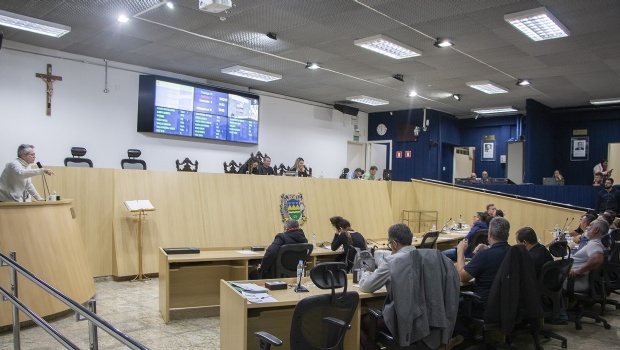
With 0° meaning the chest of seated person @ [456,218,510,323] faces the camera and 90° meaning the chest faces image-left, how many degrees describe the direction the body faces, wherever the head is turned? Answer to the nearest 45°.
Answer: approximately 135°

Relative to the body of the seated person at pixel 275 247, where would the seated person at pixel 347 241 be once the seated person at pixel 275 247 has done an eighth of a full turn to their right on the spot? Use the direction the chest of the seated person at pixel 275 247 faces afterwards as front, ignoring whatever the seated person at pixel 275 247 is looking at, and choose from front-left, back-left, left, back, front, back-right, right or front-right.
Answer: front-right

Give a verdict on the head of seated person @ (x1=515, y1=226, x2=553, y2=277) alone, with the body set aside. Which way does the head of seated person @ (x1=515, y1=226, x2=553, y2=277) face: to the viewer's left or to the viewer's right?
to the viewer's left

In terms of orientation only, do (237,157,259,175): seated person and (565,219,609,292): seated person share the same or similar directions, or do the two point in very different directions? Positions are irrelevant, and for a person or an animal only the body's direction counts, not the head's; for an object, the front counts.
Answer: very different directions

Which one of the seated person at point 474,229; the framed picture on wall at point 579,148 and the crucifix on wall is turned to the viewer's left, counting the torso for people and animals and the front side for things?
the seated person

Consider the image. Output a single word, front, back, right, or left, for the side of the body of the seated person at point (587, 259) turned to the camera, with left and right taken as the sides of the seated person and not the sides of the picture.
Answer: left

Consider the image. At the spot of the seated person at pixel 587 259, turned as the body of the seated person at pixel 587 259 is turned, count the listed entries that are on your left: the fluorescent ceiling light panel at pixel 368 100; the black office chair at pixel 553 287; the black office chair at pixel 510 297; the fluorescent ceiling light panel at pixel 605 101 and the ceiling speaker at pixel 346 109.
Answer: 2

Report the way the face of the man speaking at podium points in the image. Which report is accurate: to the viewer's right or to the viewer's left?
to the viewer's right

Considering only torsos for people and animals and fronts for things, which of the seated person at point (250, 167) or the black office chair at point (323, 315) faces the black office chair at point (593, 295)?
the seated person

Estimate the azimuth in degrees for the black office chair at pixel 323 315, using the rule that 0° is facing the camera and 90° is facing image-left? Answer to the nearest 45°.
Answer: approximately 135°

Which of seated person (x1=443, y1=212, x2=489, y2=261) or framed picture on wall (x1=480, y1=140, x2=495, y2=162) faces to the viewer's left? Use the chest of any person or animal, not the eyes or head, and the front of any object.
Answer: the seated person

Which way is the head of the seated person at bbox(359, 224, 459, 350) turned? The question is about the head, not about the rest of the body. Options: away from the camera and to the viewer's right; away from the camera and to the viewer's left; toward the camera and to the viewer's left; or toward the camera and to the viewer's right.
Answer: away from the camera and to the viewer's left

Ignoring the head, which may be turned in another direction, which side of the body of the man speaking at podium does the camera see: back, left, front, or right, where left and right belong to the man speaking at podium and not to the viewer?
right

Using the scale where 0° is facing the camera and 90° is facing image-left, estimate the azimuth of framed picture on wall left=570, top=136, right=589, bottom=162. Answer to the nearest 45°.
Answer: approximately 0°
